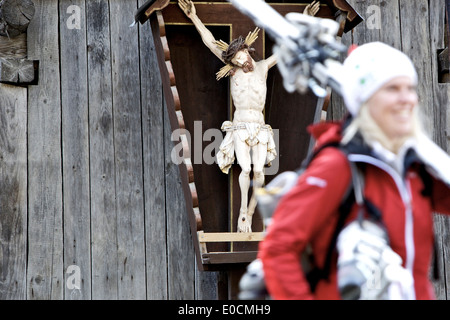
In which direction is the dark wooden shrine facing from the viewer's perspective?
toward the camera
